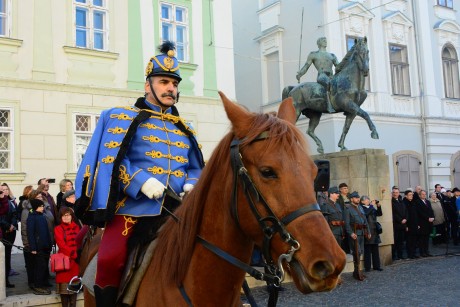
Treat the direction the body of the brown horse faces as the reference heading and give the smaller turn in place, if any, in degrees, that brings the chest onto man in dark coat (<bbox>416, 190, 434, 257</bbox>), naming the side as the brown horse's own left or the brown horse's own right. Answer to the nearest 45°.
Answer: approximately 90° to the brown horse's own left

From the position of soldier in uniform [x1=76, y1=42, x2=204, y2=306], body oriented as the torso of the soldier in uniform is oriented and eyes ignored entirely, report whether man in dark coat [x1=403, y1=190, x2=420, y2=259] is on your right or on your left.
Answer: on your left

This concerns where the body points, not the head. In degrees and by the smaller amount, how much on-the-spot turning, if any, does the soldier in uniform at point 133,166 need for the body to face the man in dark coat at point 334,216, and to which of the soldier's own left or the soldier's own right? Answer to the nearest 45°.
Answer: approximately 90° to the soldier's own left

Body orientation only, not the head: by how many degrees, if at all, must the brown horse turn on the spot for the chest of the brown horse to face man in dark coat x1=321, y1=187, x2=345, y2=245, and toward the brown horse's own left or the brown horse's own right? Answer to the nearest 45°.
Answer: approximately 135° to the brown horse's own left

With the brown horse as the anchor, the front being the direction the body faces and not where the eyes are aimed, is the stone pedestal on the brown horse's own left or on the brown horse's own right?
on the brown horse's own left

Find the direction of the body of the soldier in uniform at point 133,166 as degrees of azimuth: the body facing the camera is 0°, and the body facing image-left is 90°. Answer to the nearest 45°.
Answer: approximately 315°

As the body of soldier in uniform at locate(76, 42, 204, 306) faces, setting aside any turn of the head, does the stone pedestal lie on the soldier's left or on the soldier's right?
on the soldier's left

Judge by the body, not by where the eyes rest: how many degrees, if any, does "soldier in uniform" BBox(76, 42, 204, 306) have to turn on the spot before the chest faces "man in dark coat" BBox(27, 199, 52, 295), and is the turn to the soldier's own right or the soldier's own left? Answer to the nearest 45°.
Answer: approximately 135° to the soldier's own left

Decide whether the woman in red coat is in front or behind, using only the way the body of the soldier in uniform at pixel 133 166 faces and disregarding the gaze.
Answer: behind

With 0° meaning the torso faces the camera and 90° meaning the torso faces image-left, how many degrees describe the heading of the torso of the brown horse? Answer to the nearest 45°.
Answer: approximately 315°

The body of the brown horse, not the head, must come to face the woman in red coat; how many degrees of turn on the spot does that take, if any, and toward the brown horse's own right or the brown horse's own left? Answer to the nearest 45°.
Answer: approximately 180°
